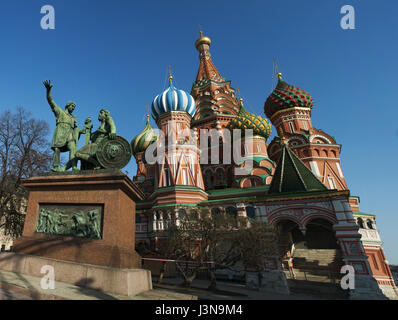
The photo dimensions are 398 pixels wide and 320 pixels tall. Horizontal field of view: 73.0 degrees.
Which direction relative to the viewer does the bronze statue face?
to the viewer's left

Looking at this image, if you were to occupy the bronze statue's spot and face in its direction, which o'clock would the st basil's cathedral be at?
The st basil's cathedral is roughly at 5 o'clock from the bronze statue.
